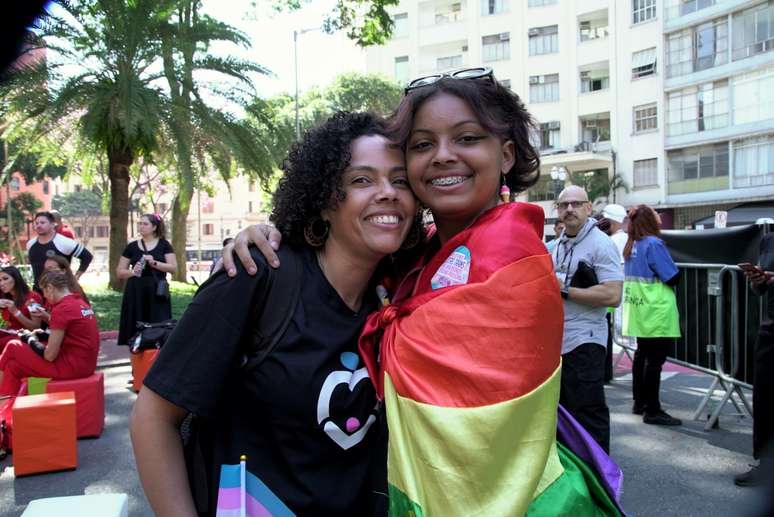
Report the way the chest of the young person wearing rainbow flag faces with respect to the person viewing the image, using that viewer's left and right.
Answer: facing the viewer and to the left of the viewer

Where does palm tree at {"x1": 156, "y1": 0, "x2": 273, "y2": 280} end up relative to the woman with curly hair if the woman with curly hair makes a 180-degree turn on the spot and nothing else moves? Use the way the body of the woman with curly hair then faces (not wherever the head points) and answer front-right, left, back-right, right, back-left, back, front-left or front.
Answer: front-right

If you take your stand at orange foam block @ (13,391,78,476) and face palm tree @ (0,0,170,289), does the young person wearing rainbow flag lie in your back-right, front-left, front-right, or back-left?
back-right

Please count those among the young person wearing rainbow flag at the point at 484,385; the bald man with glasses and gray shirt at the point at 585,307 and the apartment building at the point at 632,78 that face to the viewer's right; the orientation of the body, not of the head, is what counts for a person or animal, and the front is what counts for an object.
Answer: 0

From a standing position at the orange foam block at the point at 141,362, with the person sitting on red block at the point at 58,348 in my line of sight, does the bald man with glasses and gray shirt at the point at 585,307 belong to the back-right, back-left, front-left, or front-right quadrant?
front-left

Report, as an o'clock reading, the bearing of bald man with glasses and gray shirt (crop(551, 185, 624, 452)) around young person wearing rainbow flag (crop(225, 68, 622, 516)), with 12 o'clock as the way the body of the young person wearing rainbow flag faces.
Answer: The bald man with glasses and gray shirt is roughly at 5 o'clock from the young person wearing rainbow flag.

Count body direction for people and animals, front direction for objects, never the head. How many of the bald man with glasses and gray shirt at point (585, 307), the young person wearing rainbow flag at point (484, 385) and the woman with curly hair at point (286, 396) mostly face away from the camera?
0

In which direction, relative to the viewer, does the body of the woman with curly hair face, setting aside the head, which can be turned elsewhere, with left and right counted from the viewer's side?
facing the viewer and to the right of the viewer

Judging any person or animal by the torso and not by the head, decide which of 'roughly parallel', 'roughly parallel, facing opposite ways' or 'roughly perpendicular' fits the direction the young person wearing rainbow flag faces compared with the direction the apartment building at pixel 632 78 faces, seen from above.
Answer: roughly parallel

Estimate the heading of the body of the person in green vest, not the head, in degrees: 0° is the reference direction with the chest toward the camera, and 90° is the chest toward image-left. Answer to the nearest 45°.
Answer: approximately 225°
